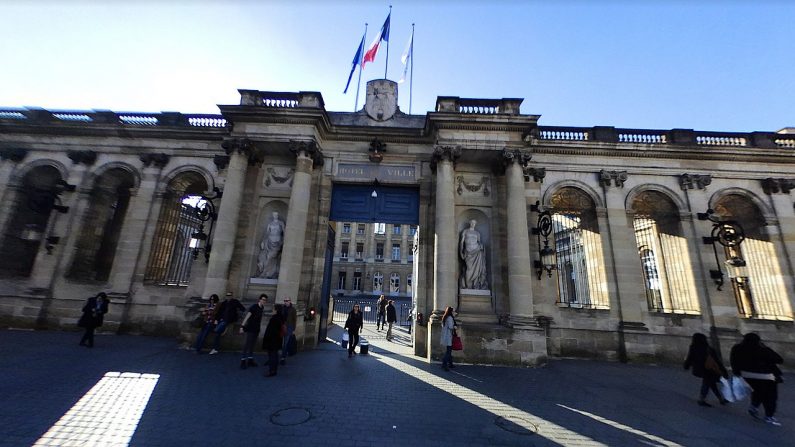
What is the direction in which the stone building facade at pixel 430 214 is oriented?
toward the camera
